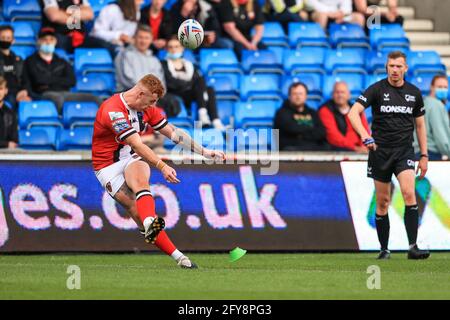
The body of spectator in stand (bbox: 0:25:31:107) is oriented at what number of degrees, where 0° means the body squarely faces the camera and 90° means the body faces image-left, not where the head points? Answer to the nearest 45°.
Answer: approximately 0°

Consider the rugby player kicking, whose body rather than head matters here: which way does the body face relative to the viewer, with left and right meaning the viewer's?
facing the viewer and to the right of the viewer

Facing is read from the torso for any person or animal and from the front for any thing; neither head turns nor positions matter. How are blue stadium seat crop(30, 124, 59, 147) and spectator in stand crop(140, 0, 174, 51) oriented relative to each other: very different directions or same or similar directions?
same or similar directions

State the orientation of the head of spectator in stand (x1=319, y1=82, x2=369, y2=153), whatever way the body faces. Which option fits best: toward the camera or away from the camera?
toward the camera

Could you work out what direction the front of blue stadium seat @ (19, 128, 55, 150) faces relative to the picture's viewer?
facing the viewer

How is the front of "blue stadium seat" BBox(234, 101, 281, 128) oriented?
toward the camera

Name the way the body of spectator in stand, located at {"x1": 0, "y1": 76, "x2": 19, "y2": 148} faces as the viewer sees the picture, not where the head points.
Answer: toward the camera

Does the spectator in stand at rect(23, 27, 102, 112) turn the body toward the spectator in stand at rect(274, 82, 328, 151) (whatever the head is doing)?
no

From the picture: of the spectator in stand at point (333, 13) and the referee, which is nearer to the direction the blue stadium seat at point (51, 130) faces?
the referee

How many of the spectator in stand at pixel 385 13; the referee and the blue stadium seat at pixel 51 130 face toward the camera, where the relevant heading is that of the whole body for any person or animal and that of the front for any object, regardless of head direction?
3

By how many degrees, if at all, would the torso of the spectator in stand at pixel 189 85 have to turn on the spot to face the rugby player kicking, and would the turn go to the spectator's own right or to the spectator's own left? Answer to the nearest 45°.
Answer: approximately 45° to the spectator's own right

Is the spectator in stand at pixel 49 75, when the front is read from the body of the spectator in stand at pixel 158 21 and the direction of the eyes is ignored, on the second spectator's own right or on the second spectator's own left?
on the second spectator's own right

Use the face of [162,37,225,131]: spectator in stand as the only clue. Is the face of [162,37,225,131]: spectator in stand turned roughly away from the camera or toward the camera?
toward the camera

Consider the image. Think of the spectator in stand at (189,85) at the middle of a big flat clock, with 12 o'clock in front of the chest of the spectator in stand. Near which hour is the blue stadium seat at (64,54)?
The blue stadium seat is roughly at 5 o'clock from the spectator in stand.

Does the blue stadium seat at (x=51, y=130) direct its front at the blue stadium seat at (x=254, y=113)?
no

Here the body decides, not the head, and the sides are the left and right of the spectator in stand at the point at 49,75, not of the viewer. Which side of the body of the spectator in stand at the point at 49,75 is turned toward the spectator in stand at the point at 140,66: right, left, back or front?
left

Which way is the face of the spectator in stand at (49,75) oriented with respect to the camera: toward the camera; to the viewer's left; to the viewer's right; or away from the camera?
toward the camera
